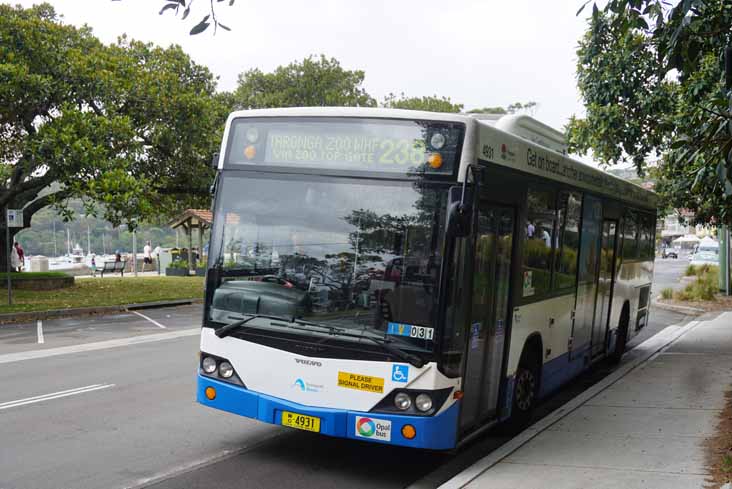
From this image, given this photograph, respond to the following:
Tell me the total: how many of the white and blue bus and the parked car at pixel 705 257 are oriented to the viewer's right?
0

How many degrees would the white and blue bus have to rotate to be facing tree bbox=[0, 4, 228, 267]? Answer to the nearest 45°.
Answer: approximately 90° to its right

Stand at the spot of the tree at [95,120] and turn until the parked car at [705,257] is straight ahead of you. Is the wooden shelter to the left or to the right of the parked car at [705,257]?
left

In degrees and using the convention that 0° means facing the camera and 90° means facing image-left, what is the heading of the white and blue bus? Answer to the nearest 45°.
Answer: approximately 45°

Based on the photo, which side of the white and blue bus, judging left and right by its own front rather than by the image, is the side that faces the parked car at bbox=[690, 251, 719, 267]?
back

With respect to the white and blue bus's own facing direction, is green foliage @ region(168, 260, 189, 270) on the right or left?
on its right
